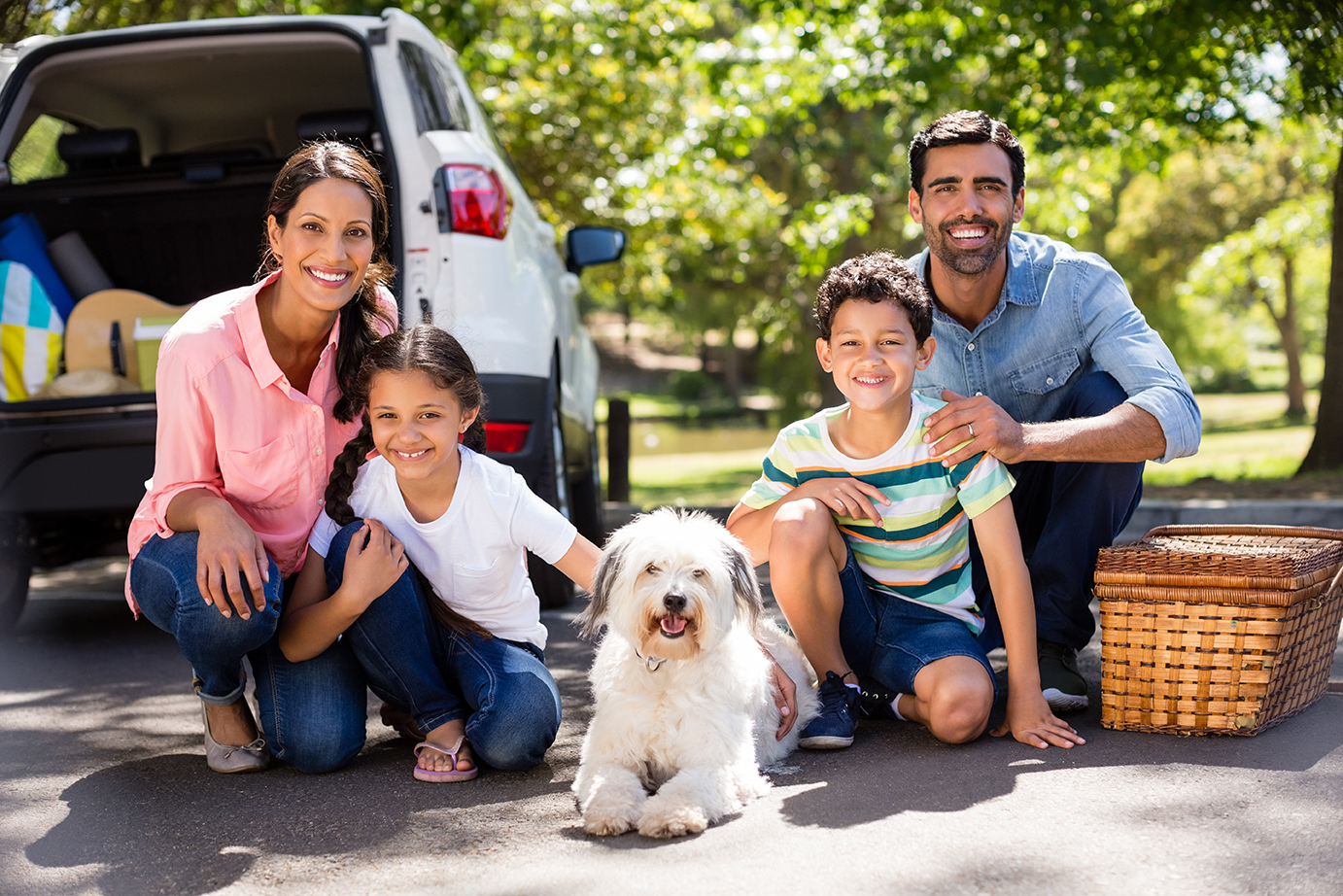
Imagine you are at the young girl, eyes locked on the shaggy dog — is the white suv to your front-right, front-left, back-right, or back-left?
back-left

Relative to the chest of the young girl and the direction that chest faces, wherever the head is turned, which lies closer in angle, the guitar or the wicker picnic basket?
the wicker picnic basket

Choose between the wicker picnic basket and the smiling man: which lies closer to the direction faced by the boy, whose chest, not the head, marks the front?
the wicker picnic basket

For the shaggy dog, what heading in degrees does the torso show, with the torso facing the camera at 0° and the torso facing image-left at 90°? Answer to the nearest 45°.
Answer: approximately 0°

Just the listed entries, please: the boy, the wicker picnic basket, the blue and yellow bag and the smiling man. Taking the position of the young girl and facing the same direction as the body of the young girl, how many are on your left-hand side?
3

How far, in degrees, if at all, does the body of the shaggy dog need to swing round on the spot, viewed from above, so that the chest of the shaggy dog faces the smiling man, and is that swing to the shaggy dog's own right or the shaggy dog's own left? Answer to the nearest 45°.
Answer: approximately 135° to the shaggy dog's own left

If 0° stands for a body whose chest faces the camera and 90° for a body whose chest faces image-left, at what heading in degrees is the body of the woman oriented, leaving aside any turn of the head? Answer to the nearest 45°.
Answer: approximately 315°

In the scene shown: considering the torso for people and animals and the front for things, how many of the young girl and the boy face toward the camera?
2

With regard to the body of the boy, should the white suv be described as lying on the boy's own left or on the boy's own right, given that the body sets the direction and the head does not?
on the boy's own right

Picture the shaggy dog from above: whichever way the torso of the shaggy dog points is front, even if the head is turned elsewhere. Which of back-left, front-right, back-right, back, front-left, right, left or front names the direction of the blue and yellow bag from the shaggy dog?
back-right
